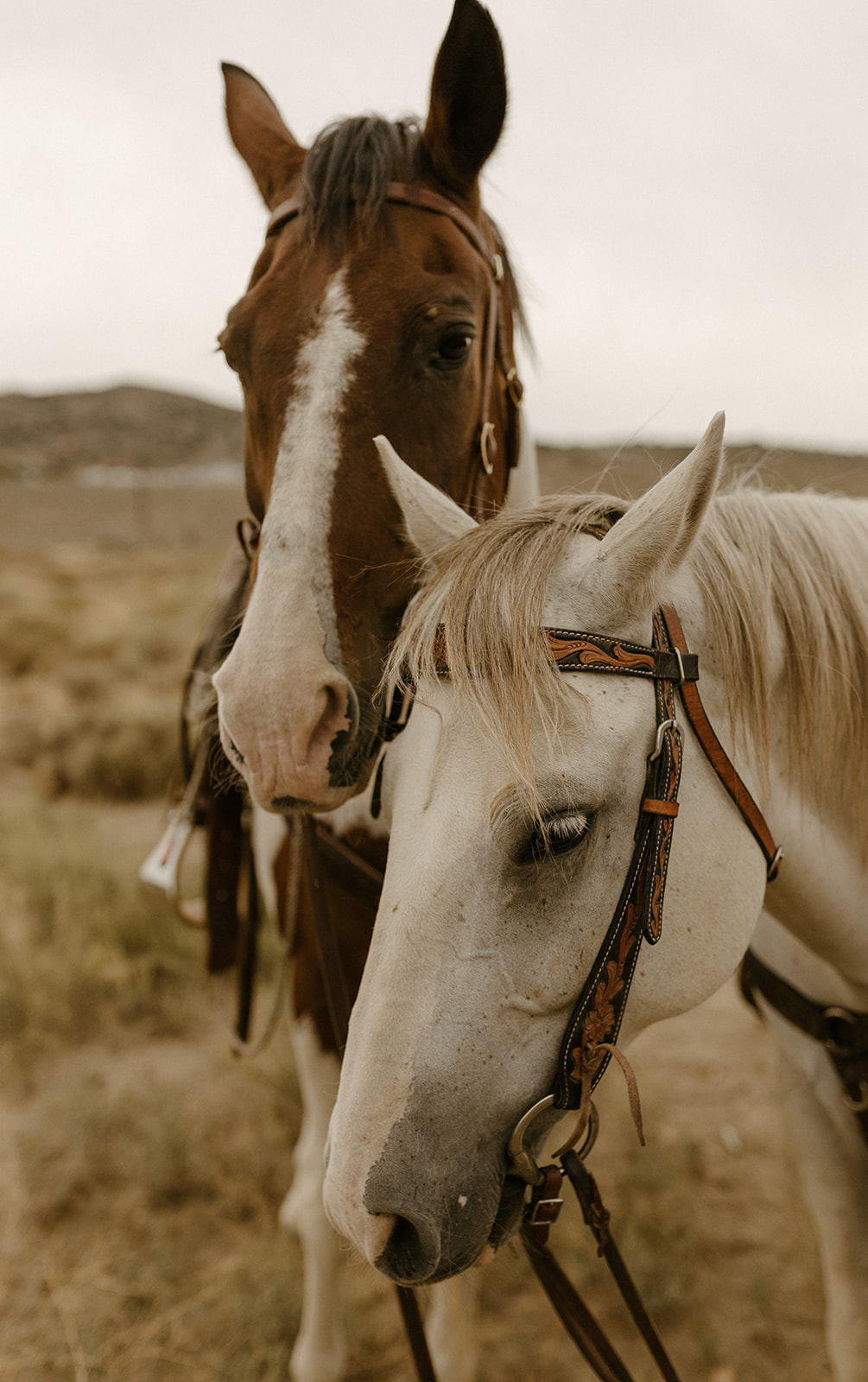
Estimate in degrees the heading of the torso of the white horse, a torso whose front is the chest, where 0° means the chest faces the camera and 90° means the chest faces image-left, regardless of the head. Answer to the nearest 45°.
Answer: approximately 45°

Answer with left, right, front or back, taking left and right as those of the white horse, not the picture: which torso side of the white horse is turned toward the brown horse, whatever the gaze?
right
